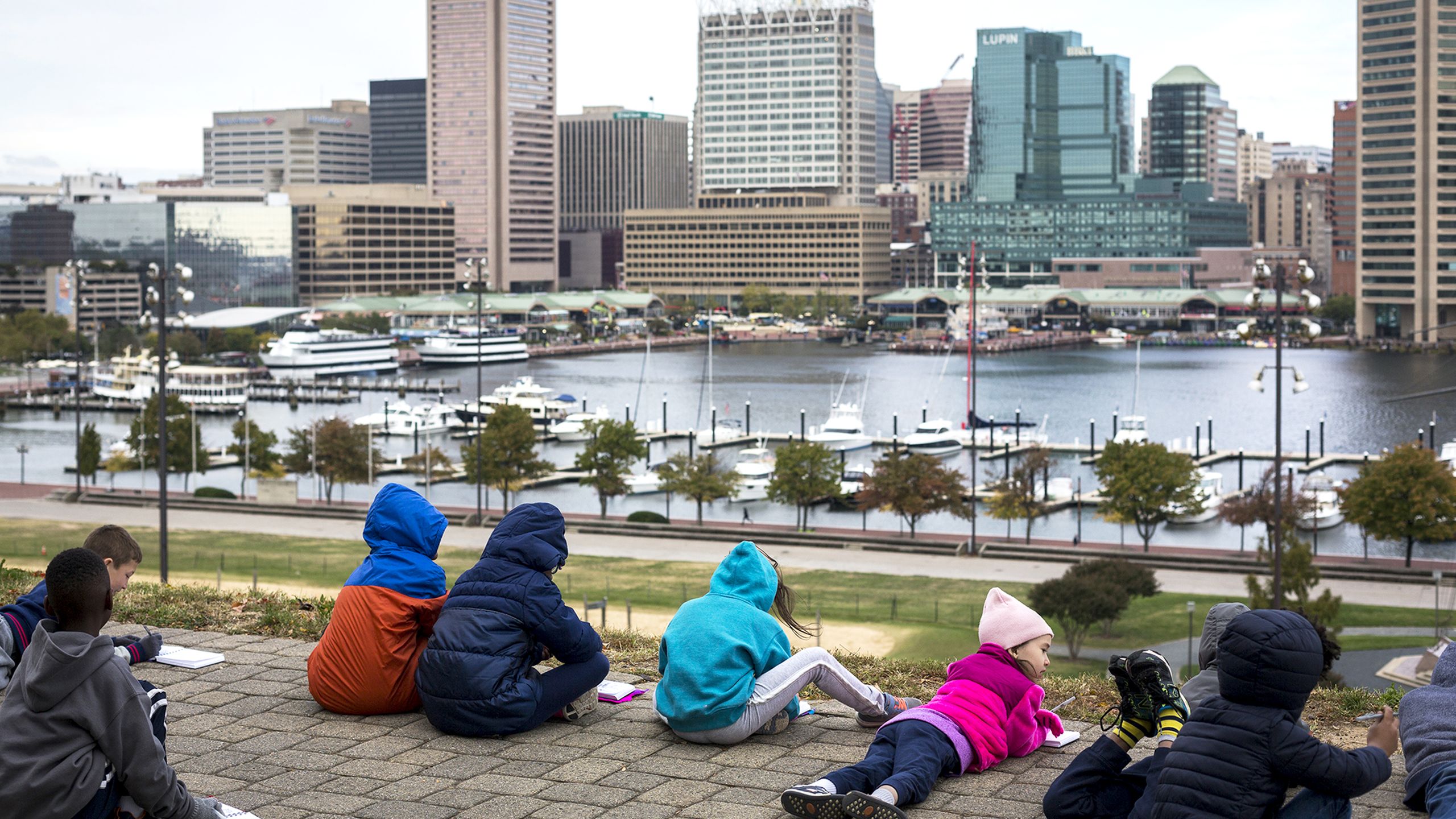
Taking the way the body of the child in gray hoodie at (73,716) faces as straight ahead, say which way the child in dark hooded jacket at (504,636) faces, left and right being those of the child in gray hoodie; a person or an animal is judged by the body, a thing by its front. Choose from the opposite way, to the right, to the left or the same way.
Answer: the same way

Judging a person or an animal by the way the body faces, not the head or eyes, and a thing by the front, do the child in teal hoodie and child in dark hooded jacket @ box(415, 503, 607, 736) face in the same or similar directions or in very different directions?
same or similar directions

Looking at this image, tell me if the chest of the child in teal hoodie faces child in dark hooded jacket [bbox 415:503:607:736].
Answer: no

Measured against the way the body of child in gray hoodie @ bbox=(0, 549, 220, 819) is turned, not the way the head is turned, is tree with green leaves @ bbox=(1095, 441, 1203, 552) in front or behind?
in front

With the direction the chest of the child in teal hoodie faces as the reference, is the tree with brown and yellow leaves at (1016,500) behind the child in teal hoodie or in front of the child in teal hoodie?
in front

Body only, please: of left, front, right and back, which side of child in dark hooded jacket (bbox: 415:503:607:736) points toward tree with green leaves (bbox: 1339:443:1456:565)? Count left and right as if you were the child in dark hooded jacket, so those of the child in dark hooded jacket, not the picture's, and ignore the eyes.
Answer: front

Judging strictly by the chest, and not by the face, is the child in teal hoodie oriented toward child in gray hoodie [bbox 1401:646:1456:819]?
no

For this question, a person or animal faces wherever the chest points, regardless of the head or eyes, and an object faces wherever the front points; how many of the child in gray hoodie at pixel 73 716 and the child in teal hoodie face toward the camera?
0

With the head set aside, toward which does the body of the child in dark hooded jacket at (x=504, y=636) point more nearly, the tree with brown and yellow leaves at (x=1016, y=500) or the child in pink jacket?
the tree with brown and yellow leaves

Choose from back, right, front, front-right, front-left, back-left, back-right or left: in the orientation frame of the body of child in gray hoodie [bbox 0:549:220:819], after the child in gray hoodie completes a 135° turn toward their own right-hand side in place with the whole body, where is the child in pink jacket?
left

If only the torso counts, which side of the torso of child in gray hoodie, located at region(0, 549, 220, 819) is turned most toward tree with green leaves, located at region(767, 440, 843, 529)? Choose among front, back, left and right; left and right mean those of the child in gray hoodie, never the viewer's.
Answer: front

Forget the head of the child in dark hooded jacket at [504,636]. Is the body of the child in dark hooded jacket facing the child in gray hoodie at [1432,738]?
no

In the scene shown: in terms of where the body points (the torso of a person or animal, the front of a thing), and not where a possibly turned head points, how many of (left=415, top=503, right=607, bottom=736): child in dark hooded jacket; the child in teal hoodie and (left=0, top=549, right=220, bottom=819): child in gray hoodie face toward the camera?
0

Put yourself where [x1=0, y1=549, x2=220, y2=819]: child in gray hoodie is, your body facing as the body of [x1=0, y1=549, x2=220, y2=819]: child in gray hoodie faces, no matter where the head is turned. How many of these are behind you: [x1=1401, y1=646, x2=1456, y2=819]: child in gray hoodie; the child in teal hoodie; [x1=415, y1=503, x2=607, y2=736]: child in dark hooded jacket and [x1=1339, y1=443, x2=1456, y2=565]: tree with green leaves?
0

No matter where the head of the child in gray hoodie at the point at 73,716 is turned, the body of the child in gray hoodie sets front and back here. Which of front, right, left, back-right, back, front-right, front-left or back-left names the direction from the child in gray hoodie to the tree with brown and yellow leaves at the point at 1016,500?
front

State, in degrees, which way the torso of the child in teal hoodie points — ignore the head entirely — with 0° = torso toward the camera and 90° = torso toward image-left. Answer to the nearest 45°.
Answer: approximately 225°

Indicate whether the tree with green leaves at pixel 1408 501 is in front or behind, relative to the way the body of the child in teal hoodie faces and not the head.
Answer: in front

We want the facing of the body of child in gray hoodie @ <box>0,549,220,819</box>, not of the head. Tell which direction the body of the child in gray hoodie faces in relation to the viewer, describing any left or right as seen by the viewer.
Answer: facing away from the viewer and to the right of the viewer
